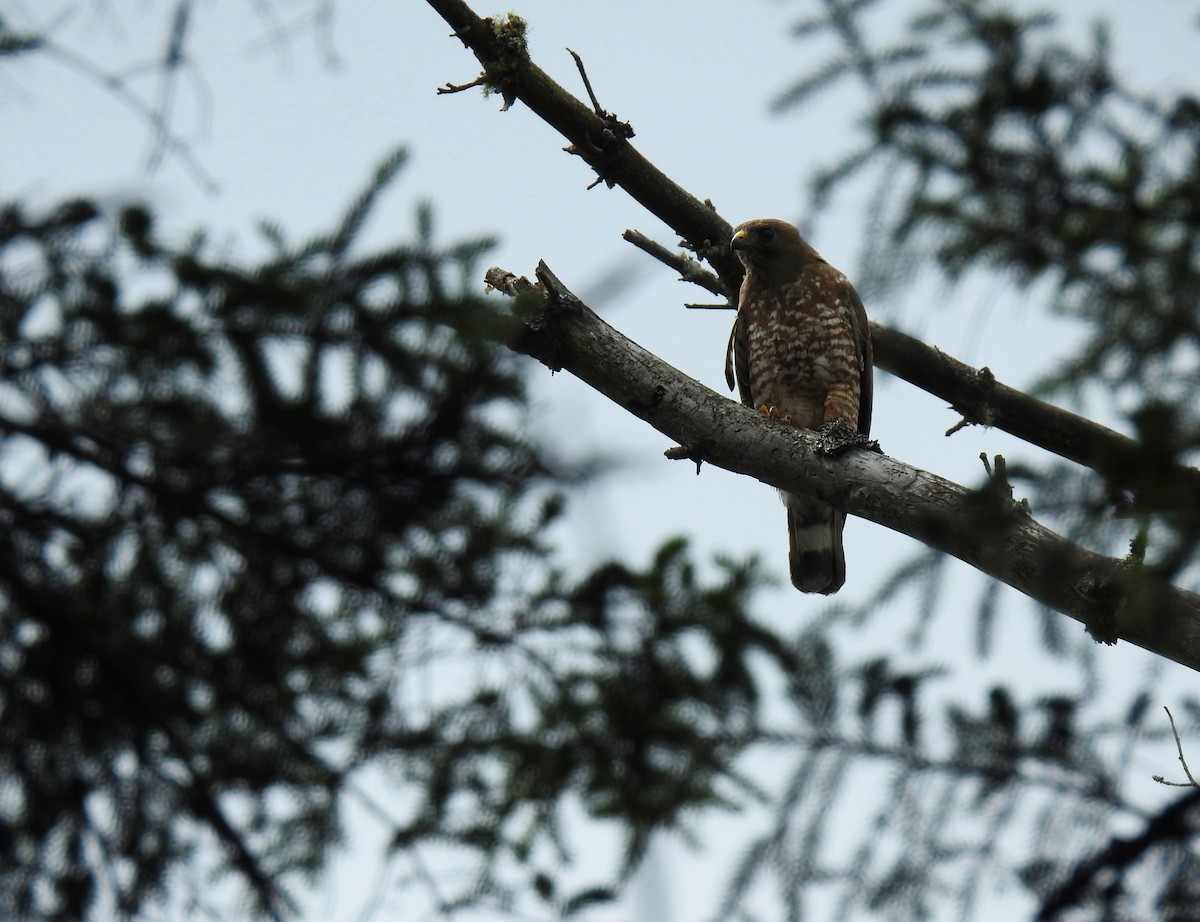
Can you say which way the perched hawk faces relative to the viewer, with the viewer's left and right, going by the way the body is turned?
facing the viewer and to the left of the viewer
